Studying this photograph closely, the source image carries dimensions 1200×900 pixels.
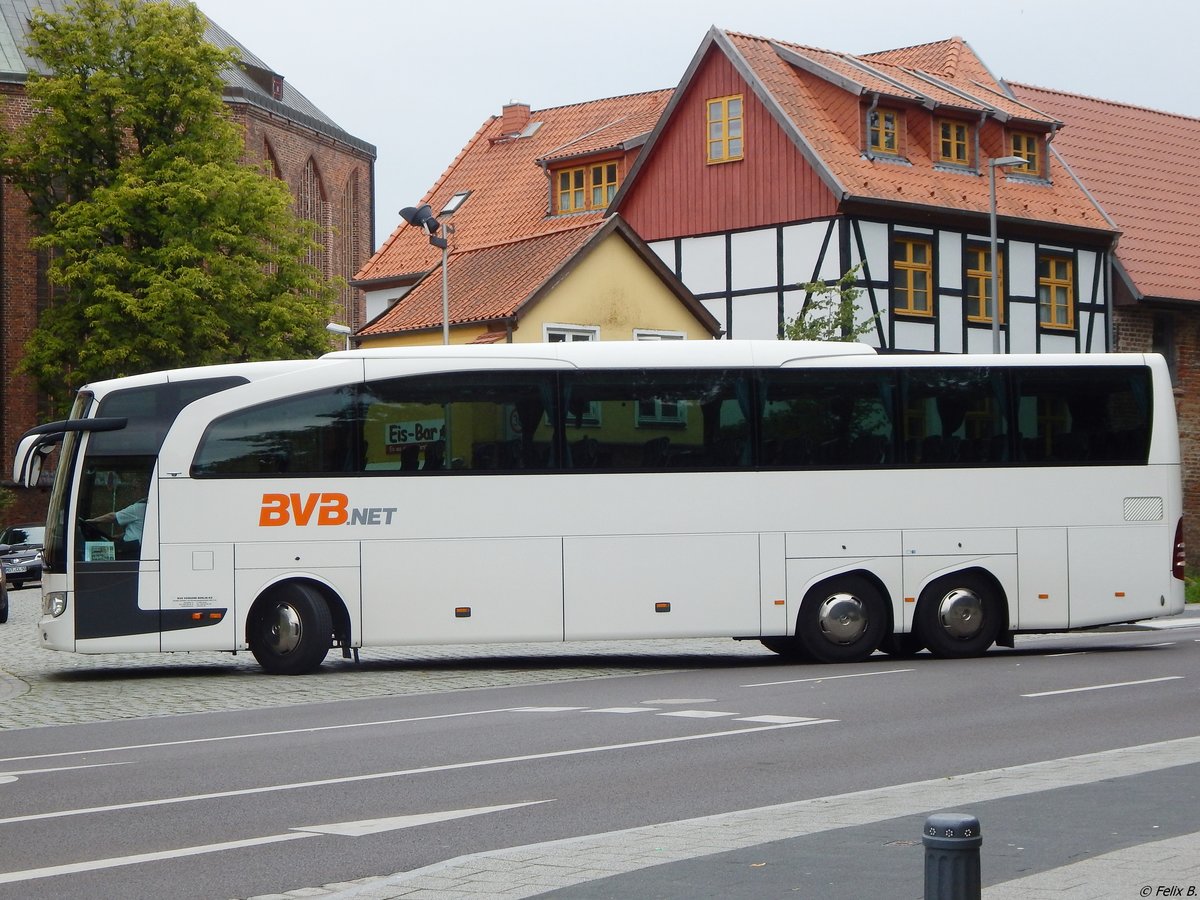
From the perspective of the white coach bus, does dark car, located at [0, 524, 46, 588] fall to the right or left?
on its right

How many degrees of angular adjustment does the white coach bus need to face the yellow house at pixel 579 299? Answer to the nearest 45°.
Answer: approximately 90° to its right

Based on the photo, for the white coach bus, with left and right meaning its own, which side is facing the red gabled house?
right

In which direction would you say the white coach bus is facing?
to the viewer's left

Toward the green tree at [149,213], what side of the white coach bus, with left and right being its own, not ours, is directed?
right

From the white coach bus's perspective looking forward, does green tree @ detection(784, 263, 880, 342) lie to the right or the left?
on its right

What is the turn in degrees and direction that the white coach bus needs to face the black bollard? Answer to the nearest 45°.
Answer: approximately 90° to its left
